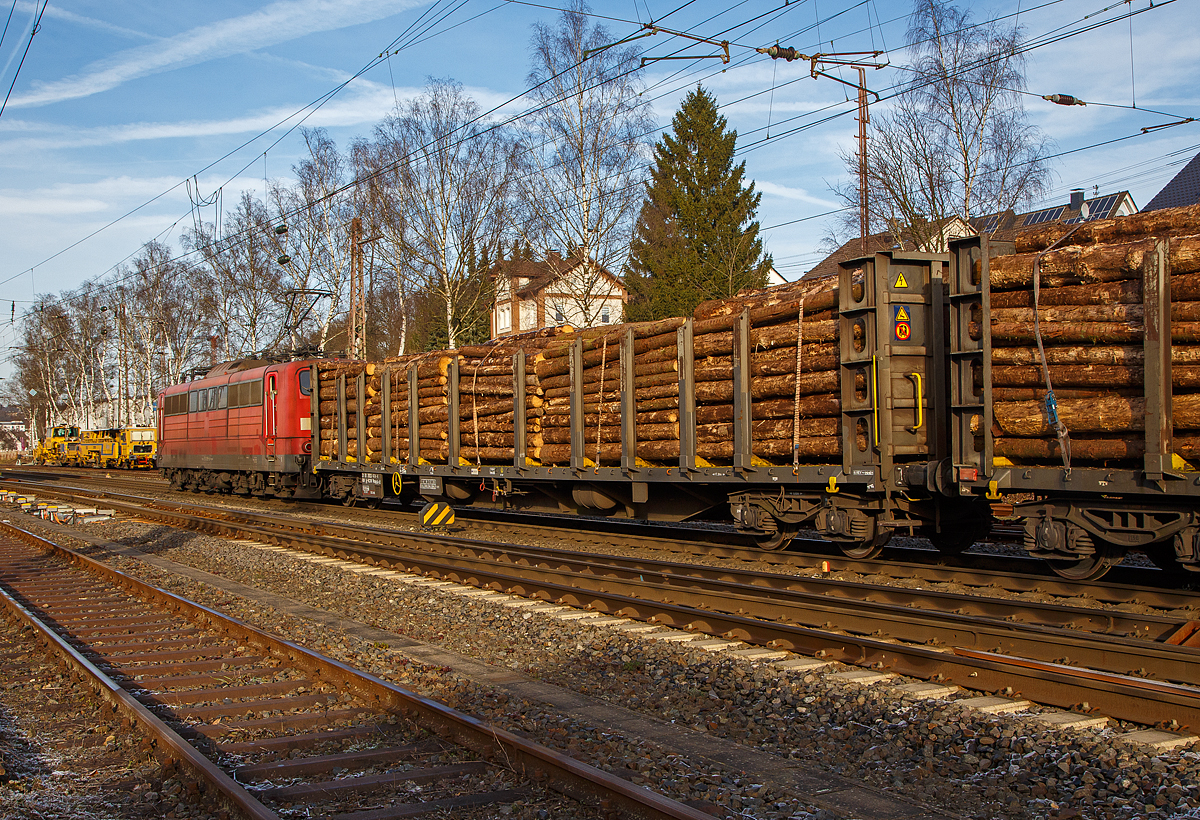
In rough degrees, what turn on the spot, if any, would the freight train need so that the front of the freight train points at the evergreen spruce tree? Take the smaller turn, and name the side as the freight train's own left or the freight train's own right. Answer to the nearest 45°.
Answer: approximately 45° to the freight train's own right

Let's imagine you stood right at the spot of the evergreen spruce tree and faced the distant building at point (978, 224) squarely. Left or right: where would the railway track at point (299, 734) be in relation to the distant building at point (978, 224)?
right

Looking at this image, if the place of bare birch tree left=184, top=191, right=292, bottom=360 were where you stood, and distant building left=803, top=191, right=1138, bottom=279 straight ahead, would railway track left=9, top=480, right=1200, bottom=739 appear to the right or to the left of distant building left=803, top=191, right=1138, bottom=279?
right

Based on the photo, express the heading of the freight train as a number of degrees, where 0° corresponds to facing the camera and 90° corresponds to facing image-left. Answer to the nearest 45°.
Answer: approximately 135°

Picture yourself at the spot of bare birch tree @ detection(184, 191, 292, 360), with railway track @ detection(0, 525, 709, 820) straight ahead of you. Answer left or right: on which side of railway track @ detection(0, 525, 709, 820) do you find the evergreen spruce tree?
left

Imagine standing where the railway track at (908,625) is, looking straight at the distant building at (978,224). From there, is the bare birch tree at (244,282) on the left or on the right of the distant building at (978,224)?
left

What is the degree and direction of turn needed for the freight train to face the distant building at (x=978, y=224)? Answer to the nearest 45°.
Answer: approximately 45° to its right

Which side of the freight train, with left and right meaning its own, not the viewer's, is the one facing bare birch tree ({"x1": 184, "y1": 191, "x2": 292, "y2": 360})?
front
